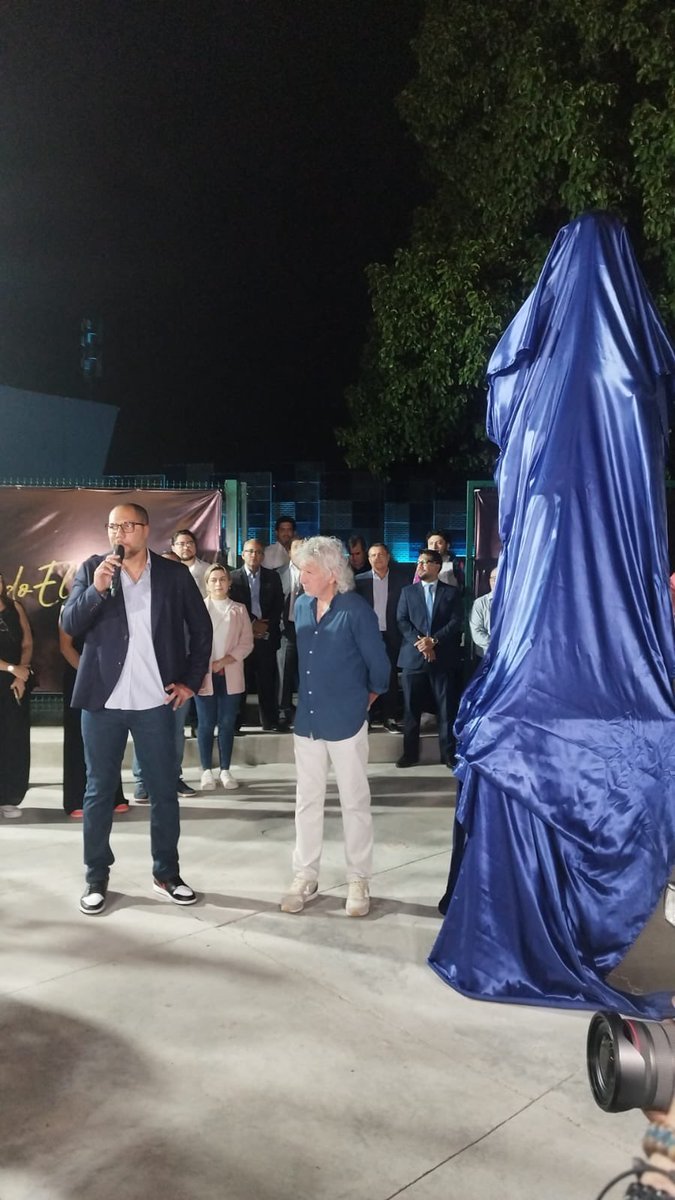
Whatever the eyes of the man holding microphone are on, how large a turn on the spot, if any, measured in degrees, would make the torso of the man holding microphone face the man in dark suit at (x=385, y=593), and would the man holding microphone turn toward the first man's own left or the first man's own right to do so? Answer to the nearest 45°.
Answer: approximately 135° to the first man's own left

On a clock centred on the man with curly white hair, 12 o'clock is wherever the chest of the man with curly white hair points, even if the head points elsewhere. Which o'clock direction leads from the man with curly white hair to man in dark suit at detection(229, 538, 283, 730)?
The man in dark suit is roughly at 4 o'clock from the man with curly white hair.

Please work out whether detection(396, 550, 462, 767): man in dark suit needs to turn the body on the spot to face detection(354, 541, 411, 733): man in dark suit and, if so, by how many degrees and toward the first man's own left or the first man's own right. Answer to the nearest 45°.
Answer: approximately 135° to the first man's own right

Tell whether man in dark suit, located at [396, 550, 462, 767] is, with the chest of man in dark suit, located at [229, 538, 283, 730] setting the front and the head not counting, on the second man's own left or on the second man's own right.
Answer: on the second man's own left
